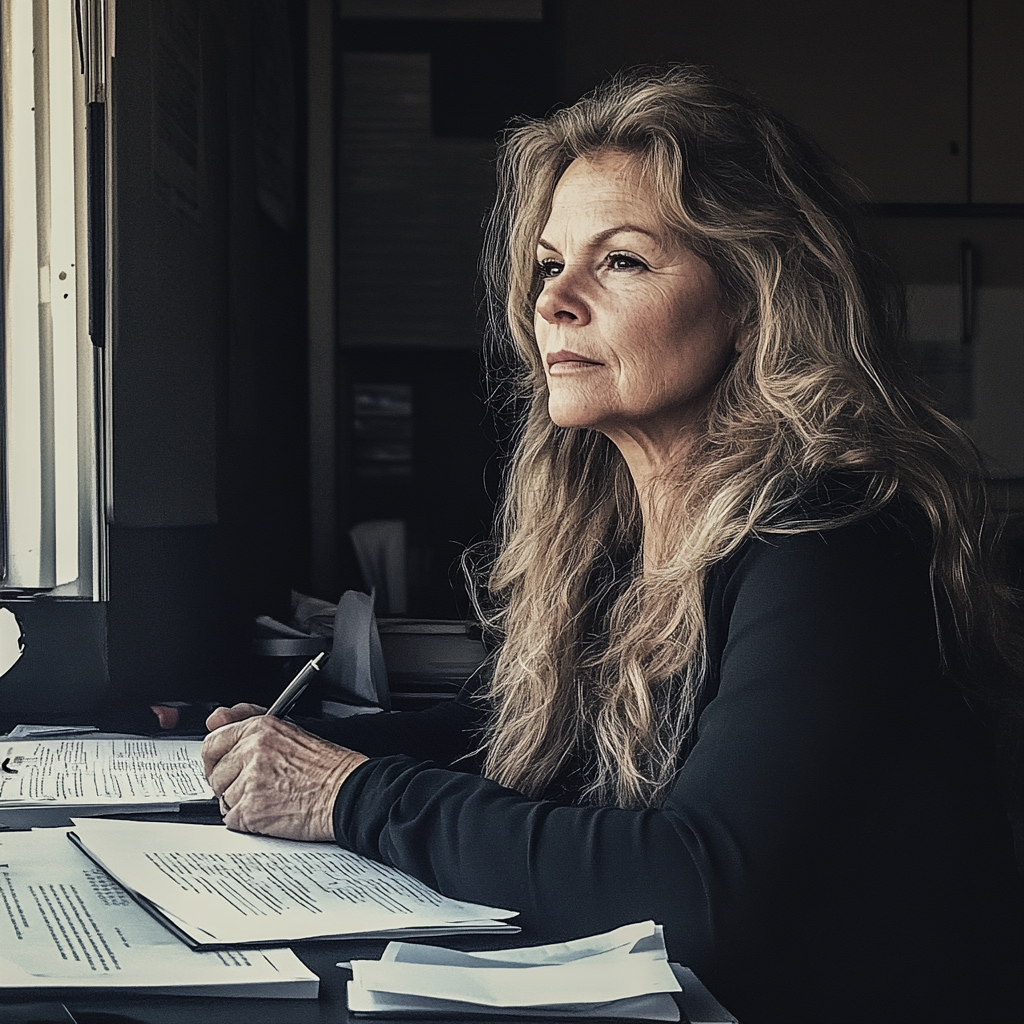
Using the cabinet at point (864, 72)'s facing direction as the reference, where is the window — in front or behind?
in front

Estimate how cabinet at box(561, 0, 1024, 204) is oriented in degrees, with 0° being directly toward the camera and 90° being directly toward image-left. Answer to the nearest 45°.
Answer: approximately 0°

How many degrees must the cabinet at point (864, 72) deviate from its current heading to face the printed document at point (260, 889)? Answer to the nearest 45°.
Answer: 0° — it already faces it

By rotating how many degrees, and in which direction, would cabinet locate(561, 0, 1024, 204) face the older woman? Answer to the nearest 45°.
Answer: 0° — it already faces them

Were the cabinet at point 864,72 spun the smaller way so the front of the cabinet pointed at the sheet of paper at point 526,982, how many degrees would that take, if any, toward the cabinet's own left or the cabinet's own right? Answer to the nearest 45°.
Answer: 0° — it already faces it

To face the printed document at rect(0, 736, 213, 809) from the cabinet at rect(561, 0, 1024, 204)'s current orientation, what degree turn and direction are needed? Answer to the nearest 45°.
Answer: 0° — it already faces it

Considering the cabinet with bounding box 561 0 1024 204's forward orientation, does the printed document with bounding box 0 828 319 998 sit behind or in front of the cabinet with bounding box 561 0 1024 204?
in front

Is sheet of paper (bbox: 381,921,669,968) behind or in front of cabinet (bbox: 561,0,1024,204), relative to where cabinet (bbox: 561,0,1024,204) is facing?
in front
